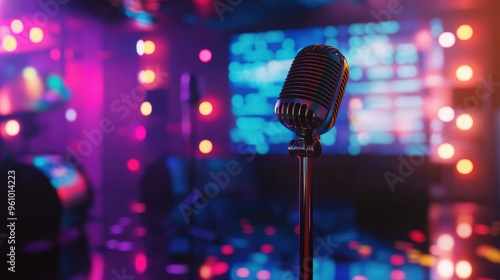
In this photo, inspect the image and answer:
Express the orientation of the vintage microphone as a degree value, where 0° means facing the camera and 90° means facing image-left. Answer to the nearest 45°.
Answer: approximately 45°

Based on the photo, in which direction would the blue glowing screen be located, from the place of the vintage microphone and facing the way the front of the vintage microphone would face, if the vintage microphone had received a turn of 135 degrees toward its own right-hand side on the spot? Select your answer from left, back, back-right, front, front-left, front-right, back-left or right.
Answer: front
